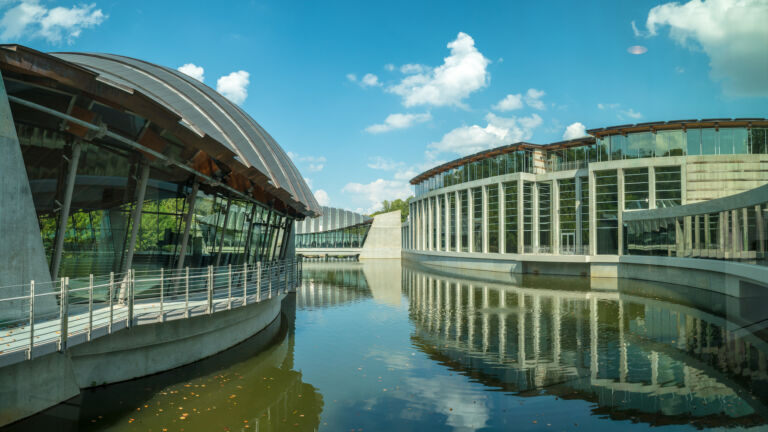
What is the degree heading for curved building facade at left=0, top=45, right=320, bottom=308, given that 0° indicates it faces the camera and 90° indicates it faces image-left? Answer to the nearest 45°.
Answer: approximately 315°
